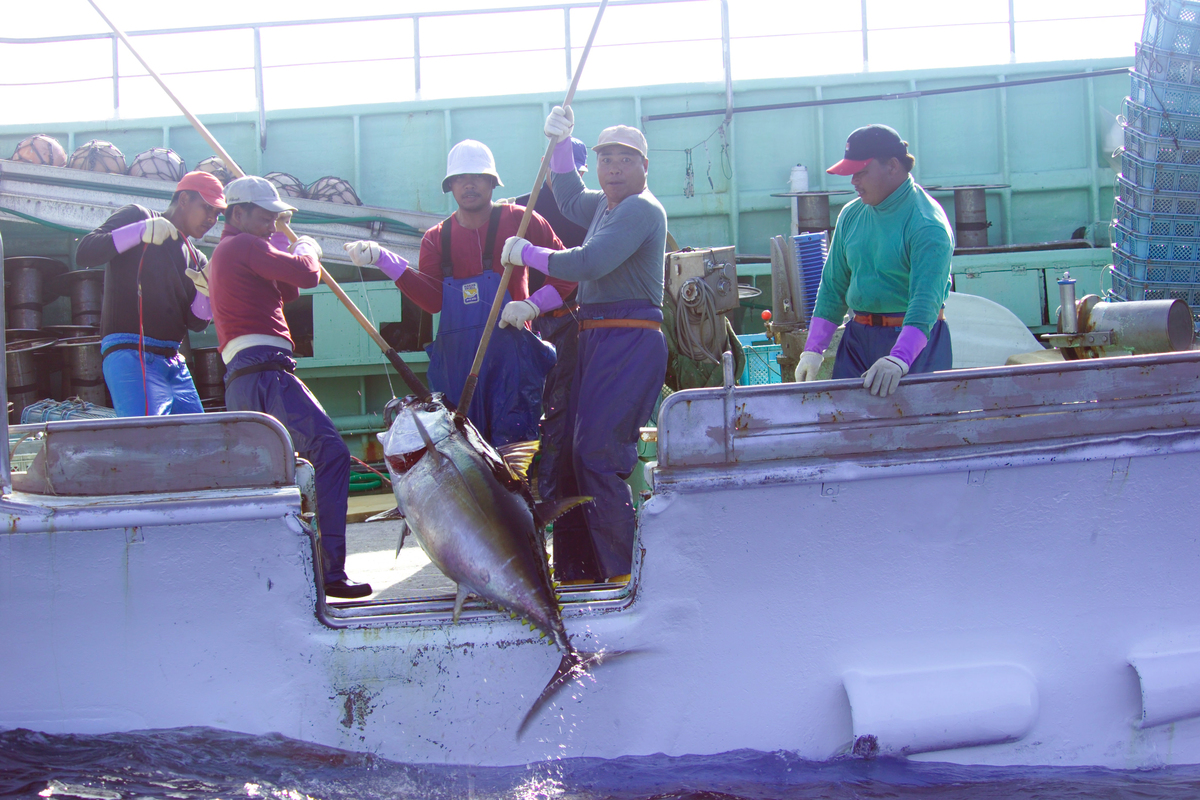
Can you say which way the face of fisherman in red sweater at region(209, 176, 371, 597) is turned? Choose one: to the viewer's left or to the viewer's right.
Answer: to the viewer's right

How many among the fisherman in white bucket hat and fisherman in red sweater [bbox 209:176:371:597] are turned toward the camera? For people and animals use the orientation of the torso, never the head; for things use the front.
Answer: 1

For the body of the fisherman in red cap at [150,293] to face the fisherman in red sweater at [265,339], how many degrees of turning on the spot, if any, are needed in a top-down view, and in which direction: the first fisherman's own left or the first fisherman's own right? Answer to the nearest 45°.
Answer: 0° — they already face them

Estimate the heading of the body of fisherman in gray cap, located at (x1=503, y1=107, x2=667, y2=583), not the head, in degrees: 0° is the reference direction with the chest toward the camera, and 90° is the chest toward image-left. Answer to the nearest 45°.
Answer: approximately 45°

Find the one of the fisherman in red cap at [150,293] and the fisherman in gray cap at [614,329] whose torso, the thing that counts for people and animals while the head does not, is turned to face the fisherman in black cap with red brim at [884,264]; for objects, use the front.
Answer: the fisherman in red cap at [150,293]

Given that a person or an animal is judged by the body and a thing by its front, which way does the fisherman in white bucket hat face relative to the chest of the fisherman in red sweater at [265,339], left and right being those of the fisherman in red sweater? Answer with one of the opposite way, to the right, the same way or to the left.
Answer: to the right

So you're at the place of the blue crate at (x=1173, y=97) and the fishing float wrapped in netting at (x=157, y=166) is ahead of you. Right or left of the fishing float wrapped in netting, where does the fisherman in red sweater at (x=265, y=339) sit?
left

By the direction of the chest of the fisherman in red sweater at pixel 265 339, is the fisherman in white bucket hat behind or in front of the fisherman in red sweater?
in front

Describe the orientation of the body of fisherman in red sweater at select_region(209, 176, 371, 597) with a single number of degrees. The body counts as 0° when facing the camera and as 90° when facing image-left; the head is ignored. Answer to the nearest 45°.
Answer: approximately 270°

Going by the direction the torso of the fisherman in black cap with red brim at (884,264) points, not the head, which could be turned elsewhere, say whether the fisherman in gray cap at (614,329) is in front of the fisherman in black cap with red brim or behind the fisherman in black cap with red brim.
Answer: in front
